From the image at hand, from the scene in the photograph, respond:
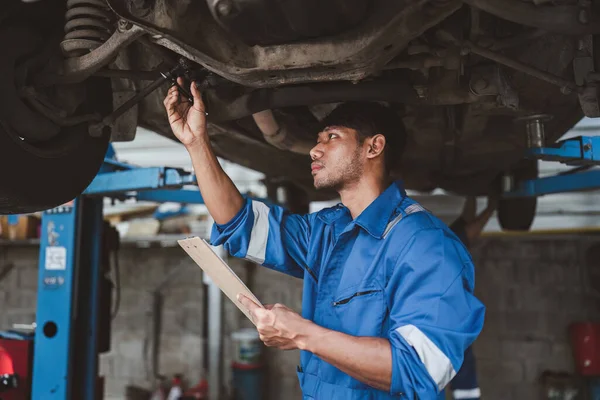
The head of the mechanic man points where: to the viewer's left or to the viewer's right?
to the viewer's left

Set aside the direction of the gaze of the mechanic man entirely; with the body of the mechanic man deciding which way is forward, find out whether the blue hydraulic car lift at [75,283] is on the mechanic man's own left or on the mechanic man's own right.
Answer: on the mechanic man's own right

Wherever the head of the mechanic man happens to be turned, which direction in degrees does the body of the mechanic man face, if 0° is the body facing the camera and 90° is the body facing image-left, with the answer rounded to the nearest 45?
approximately 45°

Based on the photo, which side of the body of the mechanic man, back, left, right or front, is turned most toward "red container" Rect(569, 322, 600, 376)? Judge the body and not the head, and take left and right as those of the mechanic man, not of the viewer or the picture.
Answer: back
